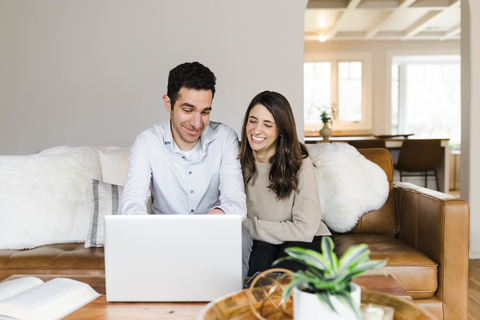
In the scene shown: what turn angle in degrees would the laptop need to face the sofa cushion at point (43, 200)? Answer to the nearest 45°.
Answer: approximately 45° to its left

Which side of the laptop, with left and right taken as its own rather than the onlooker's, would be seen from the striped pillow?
front

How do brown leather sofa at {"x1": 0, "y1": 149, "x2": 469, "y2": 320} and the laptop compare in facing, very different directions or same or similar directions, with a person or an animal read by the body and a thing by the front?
very different directions

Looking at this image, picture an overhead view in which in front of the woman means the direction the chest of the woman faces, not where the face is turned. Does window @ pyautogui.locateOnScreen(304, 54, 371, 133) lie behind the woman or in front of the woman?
behind

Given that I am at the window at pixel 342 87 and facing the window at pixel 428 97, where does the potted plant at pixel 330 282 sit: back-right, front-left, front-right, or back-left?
back-right

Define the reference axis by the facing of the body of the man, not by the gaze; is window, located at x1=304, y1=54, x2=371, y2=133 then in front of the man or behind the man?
behind

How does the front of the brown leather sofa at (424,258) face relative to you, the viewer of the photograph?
facing the viewer

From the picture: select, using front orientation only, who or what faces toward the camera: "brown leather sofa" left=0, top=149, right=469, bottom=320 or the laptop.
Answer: the brown leather sofa

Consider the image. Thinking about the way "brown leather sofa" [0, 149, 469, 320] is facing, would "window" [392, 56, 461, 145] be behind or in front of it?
behind

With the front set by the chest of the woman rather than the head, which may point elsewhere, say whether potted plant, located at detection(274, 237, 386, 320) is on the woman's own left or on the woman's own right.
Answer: on the woman's own left

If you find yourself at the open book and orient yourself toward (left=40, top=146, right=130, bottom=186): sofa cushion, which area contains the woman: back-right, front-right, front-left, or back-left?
front-right

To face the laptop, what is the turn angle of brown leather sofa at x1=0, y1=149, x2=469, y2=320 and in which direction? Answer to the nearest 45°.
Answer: approximately 45° to its right

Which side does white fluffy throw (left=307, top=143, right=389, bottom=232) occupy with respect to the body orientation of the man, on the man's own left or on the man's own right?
on the man's own left

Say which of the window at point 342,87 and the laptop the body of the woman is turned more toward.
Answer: the laptop

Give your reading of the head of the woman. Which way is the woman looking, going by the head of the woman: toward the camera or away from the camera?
toward the camera

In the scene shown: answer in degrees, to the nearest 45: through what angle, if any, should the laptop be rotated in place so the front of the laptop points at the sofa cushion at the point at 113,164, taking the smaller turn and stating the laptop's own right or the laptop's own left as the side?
0° — it already faces it

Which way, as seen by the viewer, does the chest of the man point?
toward the camera

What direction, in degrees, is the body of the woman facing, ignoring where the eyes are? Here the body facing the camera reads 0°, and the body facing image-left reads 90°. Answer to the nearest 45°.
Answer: approximately 45°

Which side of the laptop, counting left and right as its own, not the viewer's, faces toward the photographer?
back
